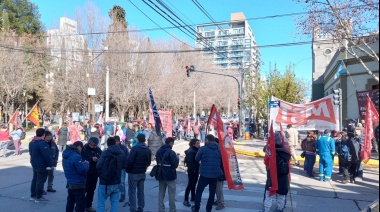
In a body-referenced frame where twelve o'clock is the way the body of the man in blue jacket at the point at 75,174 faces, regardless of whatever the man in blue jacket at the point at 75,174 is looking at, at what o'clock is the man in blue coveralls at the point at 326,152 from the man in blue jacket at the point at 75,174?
the man in blue coveralls at the point at 326,152 is roughly at 1 o'clock from the man in blue jacket at the point at 75,174.

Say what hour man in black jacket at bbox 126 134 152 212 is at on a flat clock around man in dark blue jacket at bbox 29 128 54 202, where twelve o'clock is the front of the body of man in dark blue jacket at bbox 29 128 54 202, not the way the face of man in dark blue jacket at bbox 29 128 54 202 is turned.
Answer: man in black jacket at bbox 126 134 152 212 is roughly at 3 o'clock from man in dark blue jacket at bbox 29 128 54 202.

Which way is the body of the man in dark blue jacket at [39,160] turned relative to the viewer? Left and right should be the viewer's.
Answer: facing away from the viewer and to the right of the viewer

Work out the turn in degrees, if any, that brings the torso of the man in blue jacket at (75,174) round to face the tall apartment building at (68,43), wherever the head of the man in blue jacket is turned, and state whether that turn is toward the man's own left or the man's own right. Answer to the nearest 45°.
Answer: approximately 45° to the man's own left

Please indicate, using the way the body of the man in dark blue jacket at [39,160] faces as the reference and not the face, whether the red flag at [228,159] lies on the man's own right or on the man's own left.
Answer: on the man's own right

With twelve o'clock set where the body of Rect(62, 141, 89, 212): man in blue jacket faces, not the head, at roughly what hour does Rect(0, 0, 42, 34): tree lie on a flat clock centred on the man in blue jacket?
The tree is roughly at 10 o'clock from the man in blue jacket.

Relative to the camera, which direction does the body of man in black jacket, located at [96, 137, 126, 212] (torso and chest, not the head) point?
away from the camera

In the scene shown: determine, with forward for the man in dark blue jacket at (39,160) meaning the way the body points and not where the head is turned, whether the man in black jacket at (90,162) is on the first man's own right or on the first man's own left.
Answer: on the first man's own right

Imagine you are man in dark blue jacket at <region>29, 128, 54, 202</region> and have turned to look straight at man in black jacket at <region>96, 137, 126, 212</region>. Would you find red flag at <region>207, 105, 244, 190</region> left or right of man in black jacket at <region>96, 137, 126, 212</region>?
left
